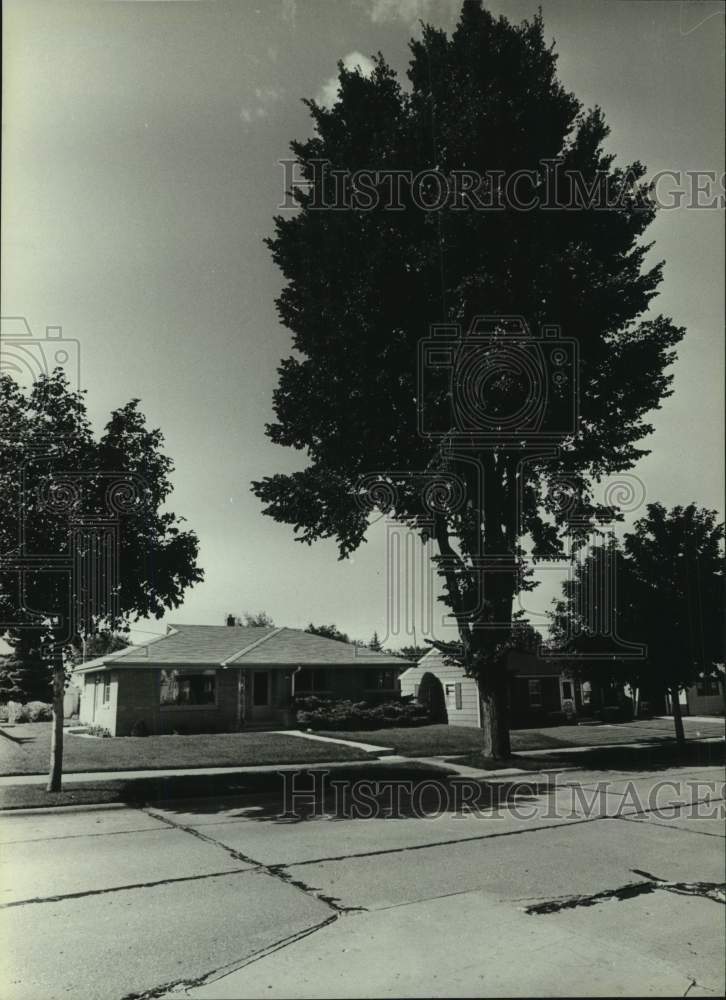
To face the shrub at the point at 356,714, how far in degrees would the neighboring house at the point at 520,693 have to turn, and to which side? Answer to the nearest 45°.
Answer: approximately 45° to its right

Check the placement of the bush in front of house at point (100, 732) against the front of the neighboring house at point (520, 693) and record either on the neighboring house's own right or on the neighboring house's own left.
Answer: on the neighboring house's own right

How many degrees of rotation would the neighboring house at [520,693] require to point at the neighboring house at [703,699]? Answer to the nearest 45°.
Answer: approximately 45° to its left

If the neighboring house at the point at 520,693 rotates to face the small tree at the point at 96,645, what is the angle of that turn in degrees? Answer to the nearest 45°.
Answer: approximately 45° to its right

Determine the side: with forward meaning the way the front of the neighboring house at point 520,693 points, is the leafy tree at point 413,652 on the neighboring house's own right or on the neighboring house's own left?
on the neighboring house's own right

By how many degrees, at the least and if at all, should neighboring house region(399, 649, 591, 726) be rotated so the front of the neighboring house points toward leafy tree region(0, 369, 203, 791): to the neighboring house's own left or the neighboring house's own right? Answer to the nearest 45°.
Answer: approximately 45° to the neighboring house's own right
